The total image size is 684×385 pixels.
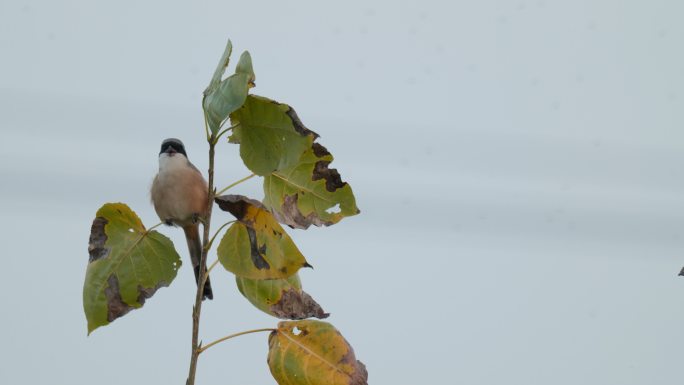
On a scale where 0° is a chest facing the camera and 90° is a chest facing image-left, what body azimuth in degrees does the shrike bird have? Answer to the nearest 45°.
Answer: approximately 0°
